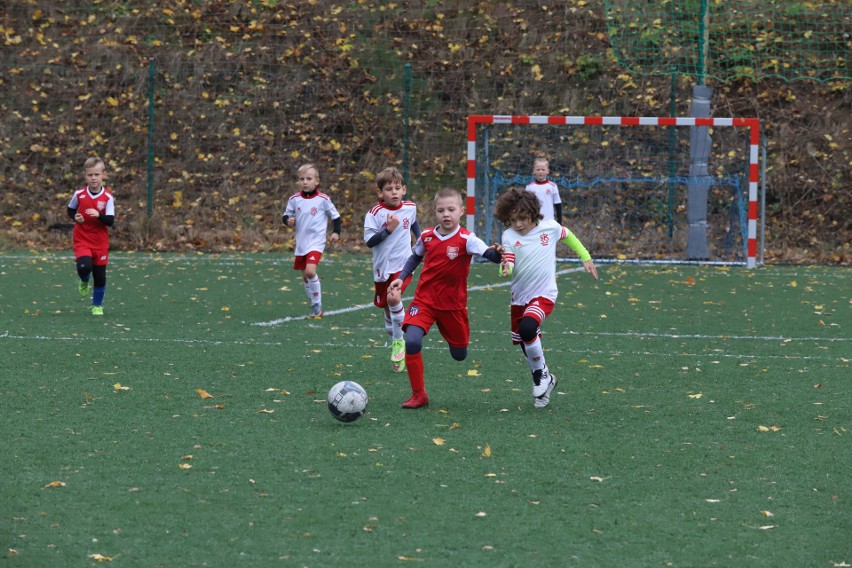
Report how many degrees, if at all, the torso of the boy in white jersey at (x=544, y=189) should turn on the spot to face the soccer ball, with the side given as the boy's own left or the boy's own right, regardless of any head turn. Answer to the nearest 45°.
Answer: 0° — they already face it

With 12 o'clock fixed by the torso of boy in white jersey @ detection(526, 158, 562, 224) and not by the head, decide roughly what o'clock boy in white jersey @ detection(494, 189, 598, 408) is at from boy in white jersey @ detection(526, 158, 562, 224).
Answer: boy in white jersey @ detection(494, 189, 598, 408) is roughly at 12 o'clock from boy in white jersey @ detection(526, 158, 562, 224).

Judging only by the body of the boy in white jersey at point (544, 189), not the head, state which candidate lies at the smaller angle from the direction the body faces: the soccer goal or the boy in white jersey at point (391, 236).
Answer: the boy in white jersey

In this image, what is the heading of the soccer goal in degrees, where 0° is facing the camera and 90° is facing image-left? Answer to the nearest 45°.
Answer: approximately 0°

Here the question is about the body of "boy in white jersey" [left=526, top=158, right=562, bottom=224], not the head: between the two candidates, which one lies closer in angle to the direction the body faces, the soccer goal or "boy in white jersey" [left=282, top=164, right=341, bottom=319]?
the boy in white jersey

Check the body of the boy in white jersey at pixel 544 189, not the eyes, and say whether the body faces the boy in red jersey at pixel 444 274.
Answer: yes

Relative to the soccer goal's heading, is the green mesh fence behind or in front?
behind
